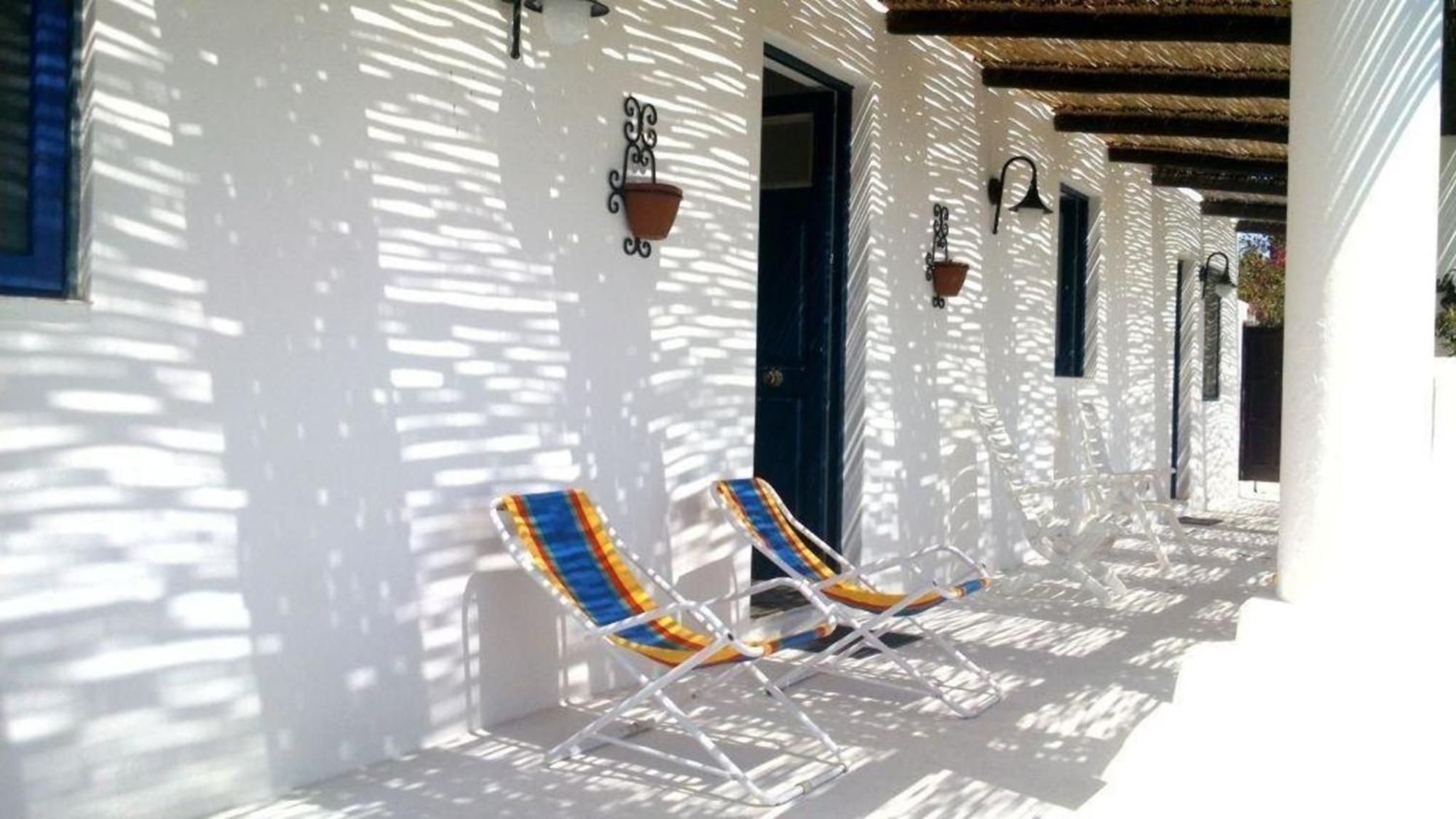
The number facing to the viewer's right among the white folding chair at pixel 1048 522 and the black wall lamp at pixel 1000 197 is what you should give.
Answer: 2

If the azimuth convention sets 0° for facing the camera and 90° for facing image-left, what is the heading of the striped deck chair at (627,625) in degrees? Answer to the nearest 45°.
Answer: approximately 315°

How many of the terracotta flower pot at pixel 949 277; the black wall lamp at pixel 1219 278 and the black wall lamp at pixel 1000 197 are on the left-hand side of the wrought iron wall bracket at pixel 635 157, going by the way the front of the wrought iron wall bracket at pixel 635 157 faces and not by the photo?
3

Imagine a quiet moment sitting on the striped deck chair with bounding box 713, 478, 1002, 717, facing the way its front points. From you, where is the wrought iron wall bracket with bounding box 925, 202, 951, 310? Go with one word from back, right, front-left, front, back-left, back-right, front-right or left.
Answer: back-left

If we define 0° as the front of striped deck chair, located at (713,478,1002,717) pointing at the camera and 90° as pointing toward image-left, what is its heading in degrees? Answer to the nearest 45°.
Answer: approximately 315°

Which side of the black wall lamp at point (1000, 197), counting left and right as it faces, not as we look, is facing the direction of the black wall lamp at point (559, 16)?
right

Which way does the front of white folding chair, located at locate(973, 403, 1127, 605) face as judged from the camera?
facing to the right of the viewer

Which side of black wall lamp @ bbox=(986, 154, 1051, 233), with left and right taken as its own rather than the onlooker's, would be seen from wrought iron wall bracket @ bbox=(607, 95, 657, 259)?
right

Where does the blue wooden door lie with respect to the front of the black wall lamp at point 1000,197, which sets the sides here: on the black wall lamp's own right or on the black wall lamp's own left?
on the black wall lamp's own right

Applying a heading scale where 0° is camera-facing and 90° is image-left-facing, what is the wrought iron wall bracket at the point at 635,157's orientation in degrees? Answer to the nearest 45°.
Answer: approximately 315°

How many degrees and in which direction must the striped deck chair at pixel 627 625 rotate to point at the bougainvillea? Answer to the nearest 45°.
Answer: approximately 90° to its left

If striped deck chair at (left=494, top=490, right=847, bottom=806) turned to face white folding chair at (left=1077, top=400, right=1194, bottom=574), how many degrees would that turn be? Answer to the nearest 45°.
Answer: approximately 90° to its left

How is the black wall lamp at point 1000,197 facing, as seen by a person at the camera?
facing to the right of the viewer
